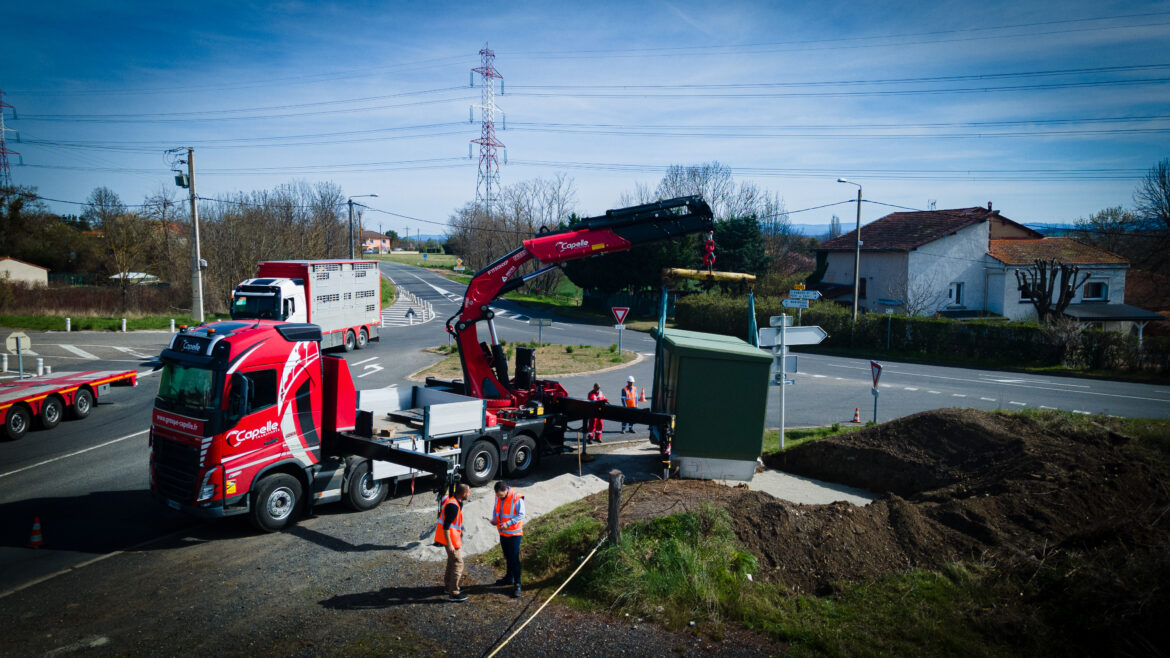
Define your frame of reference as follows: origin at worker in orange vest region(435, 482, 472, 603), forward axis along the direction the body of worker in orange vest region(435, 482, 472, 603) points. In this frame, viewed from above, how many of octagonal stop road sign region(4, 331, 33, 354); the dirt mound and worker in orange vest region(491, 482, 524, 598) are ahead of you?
2

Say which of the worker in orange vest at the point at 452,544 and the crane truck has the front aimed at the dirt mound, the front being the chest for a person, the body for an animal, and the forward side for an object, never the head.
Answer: the worker in orange vest

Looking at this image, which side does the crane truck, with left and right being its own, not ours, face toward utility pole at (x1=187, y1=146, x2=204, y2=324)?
right

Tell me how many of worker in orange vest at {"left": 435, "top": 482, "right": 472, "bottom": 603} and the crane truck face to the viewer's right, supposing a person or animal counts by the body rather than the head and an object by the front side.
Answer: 1

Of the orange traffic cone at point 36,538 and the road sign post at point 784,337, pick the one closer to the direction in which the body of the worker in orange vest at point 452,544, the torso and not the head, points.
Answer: the road sign post

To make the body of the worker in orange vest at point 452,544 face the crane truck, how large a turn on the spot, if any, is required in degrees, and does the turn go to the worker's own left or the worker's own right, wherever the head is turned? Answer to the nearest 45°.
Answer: approximately 135° to the worker's own left

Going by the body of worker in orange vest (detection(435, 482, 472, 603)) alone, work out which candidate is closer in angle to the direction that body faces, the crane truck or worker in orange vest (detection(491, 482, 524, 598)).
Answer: the worker in orange vest

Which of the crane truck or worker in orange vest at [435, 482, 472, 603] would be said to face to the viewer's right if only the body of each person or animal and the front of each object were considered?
the worker in orange vest

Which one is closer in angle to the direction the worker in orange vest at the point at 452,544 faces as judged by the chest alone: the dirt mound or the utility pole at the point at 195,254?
the dirt mound

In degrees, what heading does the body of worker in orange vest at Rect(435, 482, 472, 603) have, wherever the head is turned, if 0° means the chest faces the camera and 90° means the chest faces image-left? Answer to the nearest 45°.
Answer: approximately 270°

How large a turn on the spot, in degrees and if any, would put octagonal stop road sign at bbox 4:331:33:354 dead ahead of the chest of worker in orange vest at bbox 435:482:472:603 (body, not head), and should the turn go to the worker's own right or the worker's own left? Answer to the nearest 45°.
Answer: approximately 135° to the worker's own left

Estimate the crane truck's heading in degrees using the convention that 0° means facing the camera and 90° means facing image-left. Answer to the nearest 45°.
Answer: approximately 45°

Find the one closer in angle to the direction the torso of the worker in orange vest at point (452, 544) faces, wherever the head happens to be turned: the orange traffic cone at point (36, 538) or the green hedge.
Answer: the green hedge
